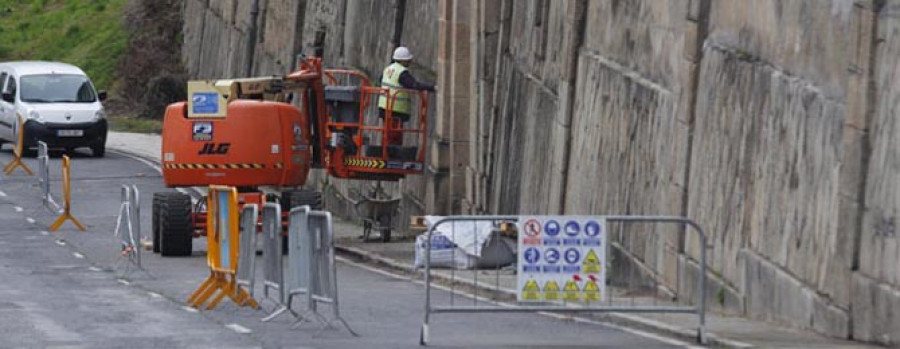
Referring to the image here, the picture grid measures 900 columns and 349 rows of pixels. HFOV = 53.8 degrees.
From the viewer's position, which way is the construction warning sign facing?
facing the viewer

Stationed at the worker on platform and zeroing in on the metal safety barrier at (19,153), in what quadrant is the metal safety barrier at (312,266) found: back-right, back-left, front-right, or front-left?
back-left

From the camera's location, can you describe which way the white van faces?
facing the viewer and to the right of the viewer

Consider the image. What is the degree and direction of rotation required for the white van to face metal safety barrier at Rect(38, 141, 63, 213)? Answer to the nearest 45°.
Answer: approximately 45° to its right
